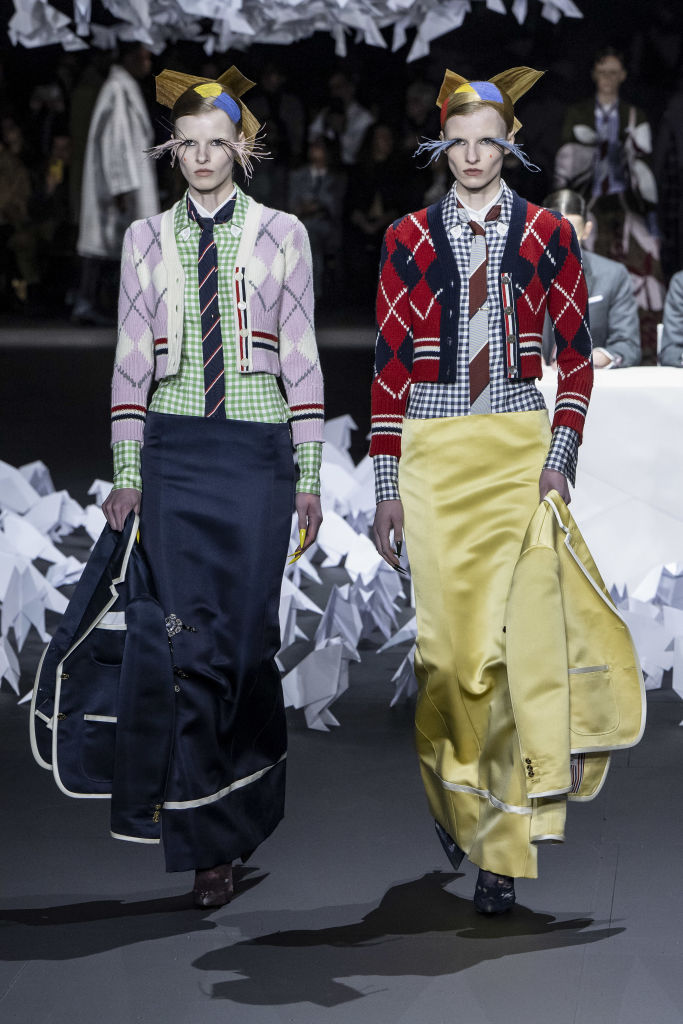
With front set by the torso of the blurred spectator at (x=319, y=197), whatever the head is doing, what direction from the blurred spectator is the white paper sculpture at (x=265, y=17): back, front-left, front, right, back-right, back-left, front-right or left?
front

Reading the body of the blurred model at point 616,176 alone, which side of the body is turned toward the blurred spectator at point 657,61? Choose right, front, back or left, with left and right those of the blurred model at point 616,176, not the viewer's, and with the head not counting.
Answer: back

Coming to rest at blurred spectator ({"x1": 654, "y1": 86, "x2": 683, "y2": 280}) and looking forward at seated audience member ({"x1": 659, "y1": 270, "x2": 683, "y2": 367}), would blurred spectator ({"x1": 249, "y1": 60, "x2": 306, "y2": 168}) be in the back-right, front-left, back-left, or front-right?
back-right

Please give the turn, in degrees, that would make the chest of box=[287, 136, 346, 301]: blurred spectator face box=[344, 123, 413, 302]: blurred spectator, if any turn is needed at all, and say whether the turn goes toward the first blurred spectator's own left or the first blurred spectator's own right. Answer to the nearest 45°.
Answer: approximately 90° to the first blurred spectator's own left

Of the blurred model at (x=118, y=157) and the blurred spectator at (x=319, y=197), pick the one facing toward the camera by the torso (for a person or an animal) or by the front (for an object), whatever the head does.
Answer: the blurred spectator at (x=319, y=197)

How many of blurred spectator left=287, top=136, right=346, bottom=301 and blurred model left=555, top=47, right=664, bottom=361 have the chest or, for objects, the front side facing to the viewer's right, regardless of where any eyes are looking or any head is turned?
0

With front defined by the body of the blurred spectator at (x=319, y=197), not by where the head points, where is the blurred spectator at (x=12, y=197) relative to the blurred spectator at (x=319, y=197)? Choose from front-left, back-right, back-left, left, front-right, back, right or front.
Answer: right

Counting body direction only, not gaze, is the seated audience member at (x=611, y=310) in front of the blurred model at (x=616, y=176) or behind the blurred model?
in front

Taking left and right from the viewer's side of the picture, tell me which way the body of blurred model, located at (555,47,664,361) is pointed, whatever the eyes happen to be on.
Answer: facing the viewer

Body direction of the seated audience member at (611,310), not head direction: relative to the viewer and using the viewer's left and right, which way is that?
facing the viewer and to the left of the viewer

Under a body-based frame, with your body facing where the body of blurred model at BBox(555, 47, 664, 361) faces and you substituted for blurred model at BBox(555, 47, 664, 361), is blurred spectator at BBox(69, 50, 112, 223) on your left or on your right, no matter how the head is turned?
on your right
